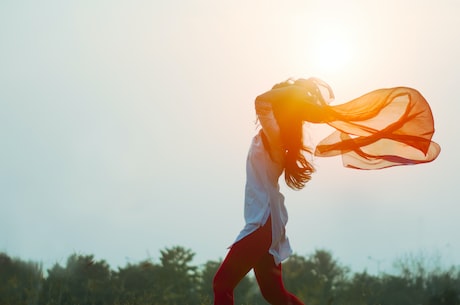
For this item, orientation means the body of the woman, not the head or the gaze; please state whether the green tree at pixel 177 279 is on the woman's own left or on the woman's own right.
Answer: on the woman's own right

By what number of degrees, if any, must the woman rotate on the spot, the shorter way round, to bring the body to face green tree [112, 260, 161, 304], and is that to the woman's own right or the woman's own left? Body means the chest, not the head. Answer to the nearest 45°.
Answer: approximately 45° to the woman's own right

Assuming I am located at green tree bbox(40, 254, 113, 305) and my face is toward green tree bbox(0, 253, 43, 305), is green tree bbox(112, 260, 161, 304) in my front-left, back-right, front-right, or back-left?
back-right

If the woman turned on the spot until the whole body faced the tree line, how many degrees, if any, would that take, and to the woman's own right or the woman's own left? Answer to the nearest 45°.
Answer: approximately 45° to the woman's own right

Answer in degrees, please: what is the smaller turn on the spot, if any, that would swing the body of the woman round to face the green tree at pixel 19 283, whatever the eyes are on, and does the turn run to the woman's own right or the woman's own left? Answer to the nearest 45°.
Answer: approximately 45° to the woman's own right

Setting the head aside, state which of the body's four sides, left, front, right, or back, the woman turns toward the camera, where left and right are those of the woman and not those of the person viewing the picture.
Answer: left

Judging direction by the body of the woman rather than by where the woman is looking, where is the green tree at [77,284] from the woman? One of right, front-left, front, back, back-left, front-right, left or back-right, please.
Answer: front-right
